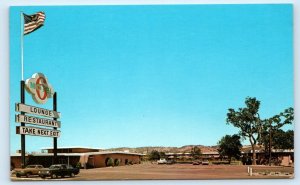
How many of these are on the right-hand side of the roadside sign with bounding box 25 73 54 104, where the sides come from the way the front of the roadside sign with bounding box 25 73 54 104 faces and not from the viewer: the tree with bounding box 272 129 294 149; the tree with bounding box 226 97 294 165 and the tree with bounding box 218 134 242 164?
0

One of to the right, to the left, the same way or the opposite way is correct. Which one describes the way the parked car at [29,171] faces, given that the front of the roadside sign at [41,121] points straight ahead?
to the right

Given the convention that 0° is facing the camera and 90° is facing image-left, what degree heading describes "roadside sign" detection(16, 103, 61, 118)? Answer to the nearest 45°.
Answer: approximately 315°

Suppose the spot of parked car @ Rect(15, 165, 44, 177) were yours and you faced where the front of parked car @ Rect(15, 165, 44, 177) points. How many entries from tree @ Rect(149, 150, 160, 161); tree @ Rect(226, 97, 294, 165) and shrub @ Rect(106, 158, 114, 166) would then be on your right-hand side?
0

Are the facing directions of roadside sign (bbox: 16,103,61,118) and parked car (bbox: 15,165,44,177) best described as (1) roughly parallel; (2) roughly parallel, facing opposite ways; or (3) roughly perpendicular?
roughly perpendicular

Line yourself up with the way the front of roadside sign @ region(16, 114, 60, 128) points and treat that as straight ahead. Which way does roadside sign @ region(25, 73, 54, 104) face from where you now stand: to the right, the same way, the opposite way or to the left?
the same way

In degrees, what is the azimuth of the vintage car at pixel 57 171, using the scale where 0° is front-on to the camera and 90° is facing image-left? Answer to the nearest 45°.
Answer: approximately 45°

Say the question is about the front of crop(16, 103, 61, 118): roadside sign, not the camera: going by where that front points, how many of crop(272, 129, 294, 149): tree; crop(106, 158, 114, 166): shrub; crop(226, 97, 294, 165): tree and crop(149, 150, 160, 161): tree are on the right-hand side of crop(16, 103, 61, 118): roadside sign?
0

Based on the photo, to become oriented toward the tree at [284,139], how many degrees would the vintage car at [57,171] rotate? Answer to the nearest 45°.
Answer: approximately 135° to its left

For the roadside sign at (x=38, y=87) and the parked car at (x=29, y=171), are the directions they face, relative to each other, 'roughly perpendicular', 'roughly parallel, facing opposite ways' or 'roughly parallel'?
roughly perpendicular

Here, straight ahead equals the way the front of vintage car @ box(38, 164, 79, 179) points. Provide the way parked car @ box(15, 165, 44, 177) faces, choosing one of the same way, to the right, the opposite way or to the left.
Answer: the same way

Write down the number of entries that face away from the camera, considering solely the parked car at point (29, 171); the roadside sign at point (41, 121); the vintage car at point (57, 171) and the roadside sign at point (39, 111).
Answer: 0

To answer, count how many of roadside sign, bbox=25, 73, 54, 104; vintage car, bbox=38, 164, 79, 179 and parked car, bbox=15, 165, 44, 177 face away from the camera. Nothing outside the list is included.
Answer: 0

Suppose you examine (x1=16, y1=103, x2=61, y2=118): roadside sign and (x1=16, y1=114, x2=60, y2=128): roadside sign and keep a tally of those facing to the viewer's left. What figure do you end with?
0

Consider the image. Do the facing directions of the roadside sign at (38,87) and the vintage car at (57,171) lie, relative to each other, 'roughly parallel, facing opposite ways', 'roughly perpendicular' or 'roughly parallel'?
roughly perpendicular

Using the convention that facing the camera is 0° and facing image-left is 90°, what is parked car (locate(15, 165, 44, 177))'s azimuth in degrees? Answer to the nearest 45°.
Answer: approximately 45°

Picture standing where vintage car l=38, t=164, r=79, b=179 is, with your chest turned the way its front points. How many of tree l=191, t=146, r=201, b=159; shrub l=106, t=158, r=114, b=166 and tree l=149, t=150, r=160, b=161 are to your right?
3

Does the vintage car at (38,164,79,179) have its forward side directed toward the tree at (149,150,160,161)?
no

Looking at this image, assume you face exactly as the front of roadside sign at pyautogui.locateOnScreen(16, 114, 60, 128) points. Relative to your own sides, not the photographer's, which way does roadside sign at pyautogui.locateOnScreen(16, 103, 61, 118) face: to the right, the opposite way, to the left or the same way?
the same way
